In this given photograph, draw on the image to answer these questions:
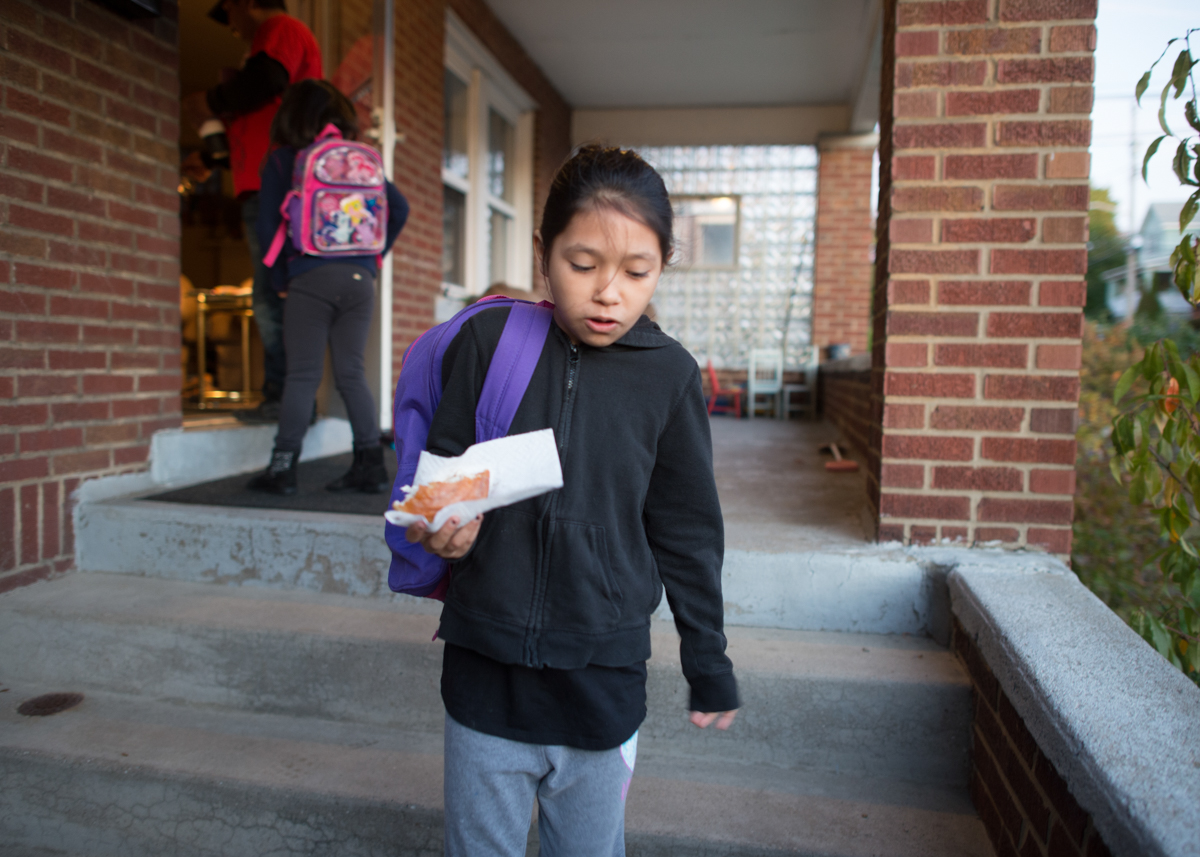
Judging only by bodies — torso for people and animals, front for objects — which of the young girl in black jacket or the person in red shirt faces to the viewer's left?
the person in red shirt

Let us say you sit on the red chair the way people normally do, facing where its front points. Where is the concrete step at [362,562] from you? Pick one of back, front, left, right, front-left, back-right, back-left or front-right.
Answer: right

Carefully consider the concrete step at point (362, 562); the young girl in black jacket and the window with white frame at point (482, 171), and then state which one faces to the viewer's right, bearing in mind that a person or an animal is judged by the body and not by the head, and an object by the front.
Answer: the window with white frame

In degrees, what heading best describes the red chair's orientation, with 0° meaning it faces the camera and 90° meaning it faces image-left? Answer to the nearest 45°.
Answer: approximately 270°

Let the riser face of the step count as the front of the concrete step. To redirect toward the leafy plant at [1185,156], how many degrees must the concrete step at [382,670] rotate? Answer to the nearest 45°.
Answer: approximately 90° to its left

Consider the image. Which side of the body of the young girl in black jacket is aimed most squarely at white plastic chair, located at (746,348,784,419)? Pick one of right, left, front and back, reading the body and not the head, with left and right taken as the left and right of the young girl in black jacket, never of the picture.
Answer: back

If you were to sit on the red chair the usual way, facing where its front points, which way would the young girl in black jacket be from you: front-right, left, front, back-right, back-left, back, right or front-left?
right

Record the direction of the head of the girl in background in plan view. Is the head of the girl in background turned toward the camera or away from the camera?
away from the camera

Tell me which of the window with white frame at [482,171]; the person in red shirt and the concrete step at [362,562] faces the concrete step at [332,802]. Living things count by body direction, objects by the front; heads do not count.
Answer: the concrete step at [362,562]
